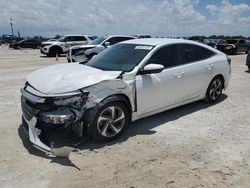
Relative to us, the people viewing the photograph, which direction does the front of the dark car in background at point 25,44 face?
facing to the left of the viewer

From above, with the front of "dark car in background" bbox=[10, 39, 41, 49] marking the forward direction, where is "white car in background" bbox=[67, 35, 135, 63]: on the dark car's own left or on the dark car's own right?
on the dark car's own left

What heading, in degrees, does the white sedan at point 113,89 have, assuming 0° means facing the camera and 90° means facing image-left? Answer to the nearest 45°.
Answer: approximately 45°

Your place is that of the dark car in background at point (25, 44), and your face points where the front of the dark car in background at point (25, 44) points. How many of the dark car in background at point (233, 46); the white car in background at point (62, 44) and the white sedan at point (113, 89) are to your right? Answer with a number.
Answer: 0

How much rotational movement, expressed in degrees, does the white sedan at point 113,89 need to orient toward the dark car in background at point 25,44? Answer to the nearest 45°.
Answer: approximately 135° to its right

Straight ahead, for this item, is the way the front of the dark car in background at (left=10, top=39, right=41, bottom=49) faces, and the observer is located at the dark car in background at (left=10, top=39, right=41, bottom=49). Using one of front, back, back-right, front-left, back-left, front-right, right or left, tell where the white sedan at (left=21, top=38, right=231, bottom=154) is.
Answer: left

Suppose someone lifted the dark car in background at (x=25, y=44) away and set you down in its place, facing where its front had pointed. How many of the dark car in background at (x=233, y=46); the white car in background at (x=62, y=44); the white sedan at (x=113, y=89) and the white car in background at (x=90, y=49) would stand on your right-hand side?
0

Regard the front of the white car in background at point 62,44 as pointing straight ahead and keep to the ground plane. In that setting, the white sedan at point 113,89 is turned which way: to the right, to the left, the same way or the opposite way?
the same way

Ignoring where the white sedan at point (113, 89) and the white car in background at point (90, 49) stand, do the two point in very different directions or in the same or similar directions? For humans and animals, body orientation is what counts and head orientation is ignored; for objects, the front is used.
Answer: same or similar directions

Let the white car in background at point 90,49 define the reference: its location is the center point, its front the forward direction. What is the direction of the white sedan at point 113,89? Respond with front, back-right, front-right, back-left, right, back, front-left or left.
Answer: front-left

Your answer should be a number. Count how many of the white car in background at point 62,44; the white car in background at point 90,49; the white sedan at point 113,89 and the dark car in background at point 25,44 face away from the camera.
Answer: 0

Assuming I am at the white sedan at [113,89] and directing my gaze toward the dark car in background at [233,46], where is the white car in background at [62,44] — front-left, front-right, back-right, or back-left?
front-left

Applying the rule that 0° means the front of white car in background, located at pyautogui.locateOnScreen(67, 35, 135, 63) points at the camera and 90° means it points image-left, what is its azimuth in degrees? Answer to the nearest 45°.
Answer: approximately 45°

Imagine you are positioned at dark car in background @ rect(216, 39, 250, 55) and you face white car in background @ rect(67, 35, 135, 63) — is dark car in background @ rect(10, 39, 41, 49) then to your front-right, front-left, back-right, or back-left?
front-right

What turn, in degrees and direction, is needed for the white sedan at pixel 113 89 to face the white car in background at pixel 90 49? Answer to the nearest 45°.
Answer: approximately 135° to its right

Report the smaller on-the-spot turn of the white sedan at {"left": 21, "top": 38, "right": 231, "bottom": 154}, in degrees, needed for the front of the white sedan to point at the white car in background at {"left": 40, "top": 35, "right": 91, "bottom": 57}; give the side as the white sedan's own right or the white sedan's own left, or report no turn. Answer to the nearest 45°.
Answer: approximately 135° to the white sedan's own right

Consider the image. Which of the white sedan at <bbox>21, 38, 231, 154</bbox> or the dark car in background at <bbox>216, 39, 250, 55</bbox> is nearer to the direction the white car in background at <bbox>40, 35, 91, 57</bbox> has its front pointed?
the white sedan

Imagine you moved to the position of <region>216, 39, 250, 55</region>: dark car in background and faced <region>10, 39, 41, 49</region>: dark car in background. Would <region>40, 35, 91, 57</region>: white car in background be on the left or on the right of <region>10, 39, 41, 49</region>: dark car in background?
left

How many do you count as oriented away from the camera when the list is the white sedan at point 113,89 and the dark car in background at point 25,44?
0
